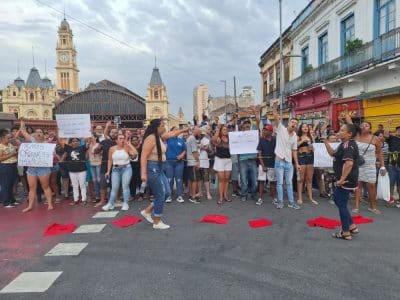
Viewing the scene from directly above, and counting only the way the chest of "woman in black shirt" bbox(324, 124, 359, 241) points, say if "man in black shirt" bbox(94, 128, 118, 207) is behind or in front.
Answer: in front

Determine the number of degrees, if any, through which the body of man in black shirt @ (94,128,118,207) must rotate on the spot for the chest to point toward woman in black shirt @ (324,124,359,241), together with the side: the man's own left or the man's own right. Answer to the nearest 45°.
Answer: approximately 90° to the man's own left

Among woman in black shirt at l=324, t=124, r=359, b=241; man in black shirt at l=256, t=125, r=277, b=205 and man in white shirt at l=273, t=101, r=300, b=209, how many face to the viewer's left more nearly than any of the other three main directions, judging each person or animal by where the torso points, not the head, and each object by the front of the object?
1

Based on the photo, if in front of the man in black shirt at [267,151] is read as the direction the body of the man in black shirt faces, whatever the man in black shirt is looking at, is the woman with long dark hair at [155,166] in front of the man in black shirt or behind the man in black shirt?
in front

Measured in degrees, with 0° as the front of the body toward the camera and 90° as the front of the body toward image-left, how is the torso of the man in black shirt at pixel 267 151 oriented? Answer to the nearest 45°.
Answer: approximately 0°

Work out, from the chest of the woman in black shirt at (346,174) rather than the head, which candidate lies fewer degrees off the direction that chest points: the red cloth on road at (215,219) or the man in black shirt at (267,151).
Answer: the red cloth on road

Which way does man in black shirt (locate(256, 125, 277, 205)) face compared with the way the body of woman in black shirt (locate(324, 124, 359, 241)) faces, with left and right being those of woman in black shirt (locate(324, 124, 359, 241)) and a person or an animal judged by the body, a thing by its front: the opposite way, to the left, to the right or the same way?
to the left

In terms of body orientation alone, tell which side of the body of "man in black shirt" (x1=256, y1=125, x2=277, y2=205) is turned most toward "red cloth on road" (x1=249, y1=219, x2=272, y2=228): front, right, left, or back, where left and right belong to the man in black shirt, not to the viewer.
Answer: front

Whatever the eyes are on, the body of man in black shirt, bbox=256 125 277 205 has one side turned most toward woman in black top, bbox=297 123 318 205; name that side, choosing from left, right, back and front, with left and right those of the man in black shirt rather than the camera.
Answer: left

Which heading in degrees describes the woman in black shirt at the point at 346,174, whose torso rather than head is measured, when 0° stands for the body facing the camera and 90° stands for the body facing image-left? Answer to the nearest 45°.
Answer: approximately 90°
